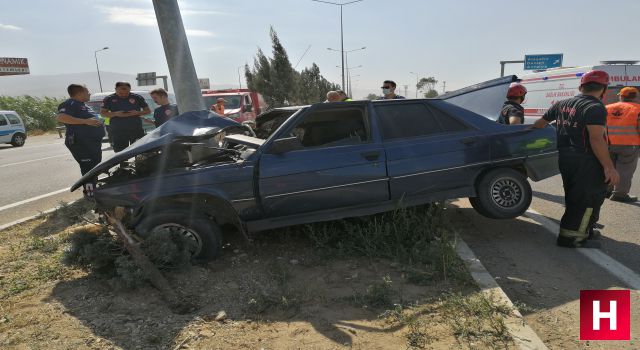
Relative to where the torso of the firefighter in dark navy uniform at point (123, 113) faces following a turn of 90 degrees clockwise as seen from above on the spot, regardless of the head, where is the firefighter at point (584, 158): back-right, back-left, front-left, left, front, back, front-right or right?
back-left

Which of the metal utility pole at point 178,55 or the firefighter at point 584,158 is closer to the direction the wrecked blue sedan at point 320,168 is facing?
the metal utility pole

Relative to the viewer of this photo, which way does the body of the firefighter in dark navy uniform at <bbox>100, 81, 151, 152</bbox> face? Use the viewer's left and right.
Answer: facing the viewer

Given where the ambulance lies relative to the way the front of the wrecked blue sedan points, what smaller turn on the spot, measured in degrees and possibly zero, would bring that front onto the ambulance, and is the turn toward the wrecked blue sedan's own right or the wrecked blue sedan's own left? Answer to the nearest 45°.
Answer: approximately 135° to the wrecked blue sedan's own right

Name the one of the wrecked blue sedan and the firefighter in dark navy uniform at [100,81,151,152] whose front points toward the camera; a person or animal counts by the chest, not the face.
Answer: the firefighter in dark navy uniform

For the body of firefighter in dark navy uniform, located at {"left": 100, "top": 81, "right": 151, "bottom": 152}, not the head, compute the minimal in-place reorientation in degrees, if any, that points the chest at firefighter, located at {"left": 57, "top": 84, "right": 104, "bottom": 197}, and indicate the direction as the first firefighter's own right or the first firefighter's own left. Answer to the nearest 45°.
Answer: approximately 45° to the first firefighter's own right

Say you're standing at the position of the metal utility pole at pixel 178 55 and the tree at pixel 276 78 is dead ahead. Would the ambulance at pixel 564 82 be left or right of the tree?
right

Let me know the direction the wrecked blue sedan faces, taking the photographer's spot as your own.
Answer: facing to the left of the viewer

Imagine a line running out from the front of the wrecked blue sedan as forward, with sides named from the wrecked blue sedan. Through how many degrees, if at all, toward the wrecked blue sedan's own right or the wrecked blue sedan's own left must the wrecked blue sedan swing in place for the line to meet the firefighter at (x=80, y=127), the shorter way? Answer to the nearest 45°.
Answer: approximately 45° to the wrecked blue sedan's own right

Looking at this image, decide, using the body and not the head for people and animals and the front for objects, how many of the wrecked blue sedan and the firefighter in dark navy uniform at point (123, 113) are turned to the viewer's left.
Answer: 1

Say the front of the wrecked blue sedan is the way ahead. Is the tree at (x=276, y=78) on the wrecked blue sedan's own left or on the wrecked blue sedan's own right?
on the wrecked blue sedan's own right

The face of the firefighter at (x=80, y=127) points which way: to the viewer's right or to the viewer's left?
to the viewer's right

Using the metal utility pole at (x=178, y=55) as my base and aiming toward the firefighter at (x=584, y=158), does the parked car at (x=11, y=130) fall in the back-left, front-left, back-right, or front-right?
back-left

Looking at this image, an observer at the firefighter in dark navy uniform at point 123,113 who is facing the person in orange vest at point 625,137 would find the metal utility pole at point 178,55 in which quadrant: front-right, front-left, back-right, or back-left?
front-right

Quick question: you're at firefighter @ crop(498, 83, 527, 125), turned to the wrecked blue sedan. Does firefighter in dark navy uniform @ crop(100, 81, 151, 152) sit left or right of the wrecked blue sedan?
right

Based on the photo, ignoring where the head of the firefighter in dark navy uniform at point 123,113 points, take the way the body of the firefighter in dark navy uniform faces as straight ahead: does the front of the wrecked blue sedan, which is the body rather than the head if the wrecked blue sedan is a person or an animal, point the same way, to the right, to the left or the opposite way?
to the right

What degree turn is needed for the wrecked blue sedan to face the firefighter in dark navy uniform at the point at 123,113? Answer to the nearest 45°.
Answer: approximately 45° to its right

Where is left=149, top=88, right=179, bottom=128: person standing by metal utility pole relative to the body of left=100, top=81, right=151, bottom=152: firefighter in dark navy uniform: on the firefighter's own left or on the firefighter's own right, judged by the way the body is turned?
on the firefighter's own left
